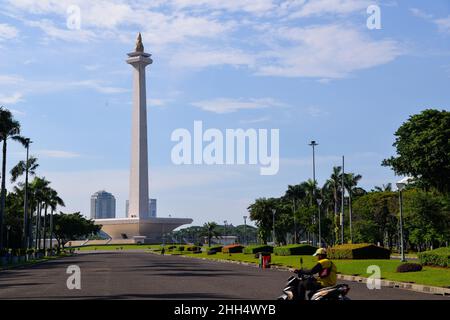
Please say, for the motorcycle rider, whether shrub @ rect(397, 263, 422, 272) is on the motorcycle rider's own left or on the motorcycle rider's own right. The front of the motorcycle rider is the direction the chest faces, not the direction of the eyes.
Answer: on the motorcycle rider's own right

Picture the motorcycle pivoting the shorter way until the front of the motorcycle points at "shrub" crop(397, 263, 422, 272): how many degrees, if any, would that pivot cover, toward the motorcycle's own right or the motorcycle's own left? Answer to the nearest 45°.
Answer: approximately 90° to the motorcycle's own right

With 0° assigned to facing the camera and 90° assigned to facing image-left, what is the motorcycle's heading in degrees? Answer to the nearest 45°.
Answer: approximately 90°

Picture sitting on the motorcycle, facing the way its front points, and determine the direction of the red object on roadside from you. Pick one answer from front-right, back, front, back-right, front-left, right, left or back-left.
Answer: right

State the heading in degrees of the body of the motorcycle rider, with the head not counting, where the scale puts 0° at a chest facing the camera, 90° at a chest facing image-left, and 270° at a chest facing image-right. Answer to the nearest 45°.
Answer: approximately 90°

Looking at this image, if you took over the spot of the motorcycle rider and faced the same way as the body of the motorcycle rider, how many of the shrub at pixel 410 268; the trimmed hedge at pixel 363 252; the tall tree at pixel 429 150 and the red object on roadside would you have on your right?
4

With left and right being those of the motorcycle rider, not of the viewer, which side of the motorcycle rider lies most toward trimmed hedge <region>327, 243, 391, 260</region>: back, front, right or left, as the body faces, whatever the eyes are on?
right
